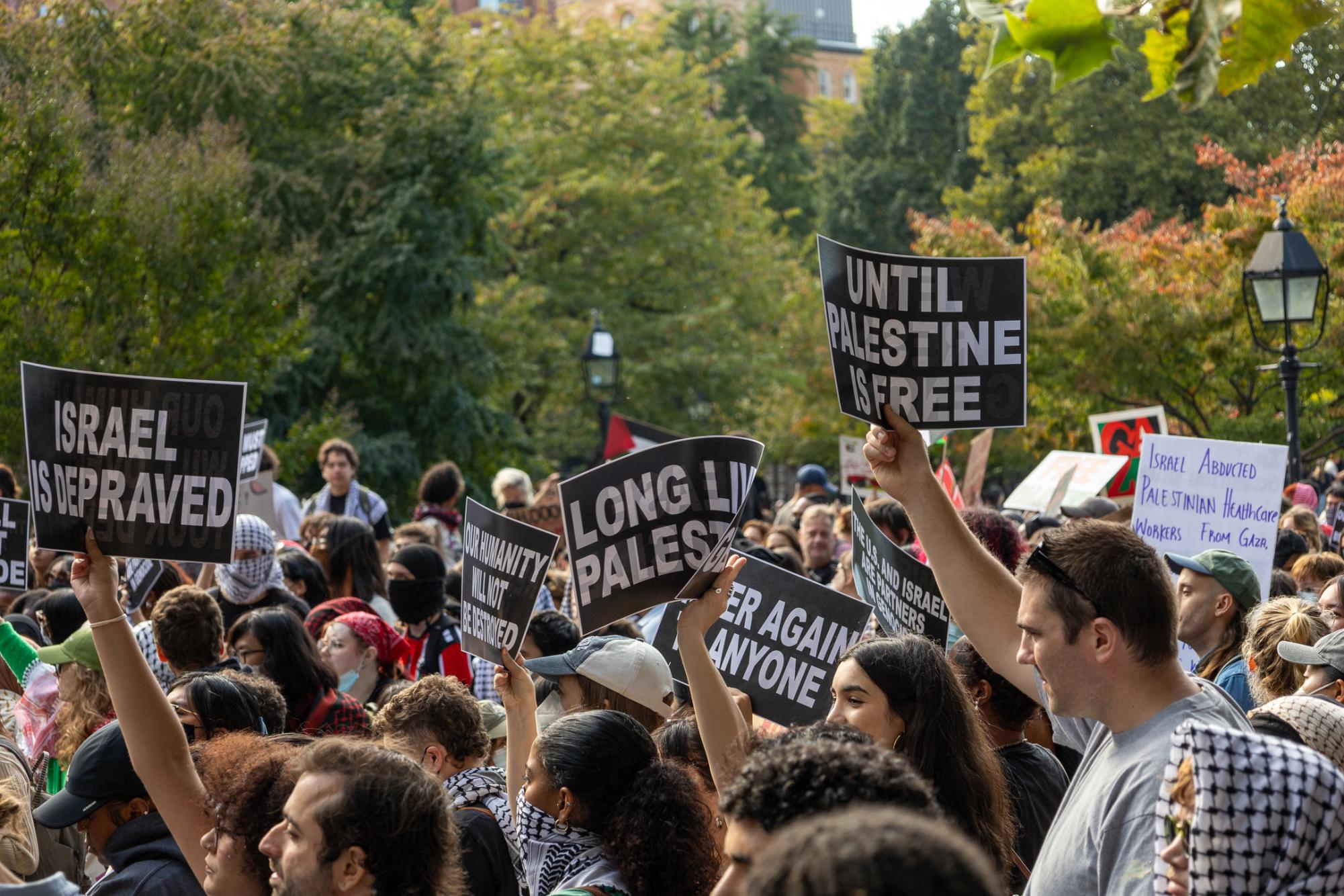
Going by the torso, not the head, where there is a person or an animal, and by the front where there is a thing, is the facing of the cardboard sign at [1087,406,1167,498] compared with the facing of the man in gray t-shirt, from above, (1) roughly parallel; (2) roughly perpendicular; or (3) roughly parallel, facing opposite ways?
roughly perpendicular

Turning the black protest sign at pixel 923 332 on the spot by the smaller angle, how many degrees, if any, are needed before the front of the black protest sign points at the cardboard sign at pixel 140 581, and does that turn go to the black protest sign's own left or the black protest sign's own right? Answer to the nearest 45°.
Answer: approximately 135° to the black protest sign's own right

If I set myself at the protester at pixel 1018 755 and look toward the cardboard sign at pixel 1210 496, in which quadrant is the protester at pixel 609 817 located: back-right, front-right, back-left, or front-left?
back-left

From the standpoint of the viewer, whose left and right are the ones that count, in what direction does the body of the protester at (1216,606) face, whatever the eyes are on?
facing to the left of the viewer

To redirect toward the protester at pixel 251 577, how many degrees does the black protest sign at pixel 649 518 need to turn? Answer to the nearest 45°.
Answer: approximately 135° to its right

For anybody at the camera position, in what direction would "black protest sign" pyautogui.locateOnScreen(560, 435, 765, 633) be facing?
facing the viewer

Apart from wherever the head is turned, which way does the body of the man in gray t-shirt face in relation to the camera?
to the viewer's left

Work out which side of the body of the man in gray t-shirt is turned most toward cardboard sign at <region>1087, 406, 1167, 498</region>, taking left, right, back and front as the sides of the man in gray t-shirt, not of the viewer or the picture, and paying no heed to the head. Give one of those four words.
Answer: right

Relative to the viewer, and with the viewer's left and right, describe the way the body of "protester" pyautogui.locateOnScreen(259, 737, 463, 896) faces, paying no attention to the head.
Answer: facing to the left of the viewer

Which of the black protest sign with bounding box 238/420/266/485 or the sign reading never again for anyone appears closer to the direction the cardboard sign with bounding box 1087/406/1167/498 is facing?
the sign reading never again for anyone

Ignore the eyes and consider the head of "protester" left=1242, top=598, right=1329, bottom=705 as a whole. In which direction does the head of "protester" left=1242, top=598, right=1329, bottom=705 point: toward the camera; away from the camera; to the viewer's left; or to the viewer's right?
away from the camera

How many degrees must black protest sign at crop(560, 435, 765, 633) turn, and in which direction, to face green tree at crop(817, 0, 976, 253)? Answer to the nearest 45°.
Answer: approximately 180°

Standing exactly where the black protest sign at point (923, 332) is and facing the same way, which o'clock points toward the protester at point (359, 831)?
The protester is roughly at 1 o'clock from the black protest sign.

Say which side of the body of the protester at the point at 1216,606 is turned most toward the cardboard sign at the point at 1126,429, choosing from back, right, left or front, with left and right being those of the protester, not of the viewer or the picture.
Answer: right

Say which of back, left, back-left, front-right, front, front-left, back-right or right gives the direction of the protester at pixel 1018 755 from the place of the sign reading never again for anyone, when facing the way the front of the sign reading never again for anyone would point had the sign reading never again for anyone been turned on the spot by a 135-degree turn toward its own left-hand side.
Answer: right
